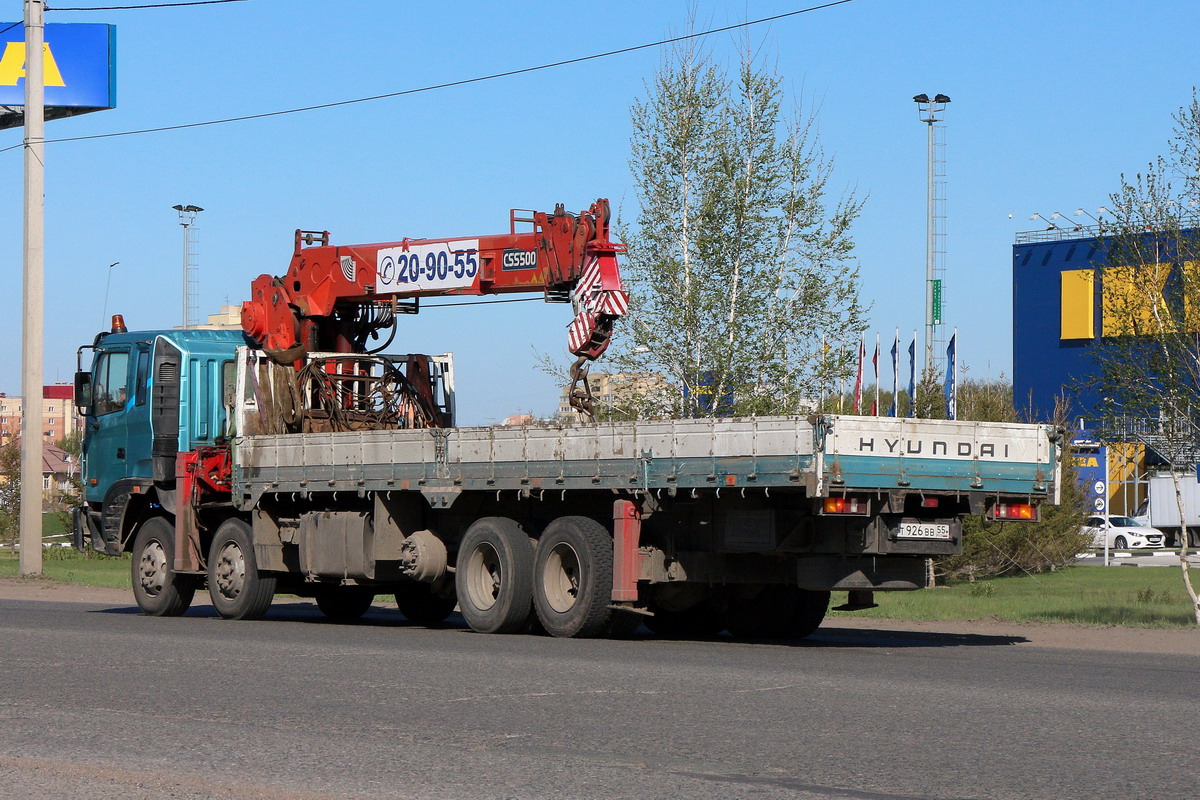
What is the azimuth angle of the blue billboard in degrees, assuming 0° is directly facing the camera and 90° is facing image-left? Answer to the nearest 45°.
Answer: approximately 0°

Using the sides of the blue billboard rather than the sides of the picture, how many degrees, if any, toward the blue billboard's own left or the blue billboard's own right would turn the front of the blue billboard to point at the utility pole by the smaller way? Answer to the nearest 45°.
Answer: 0° — it already faces it
